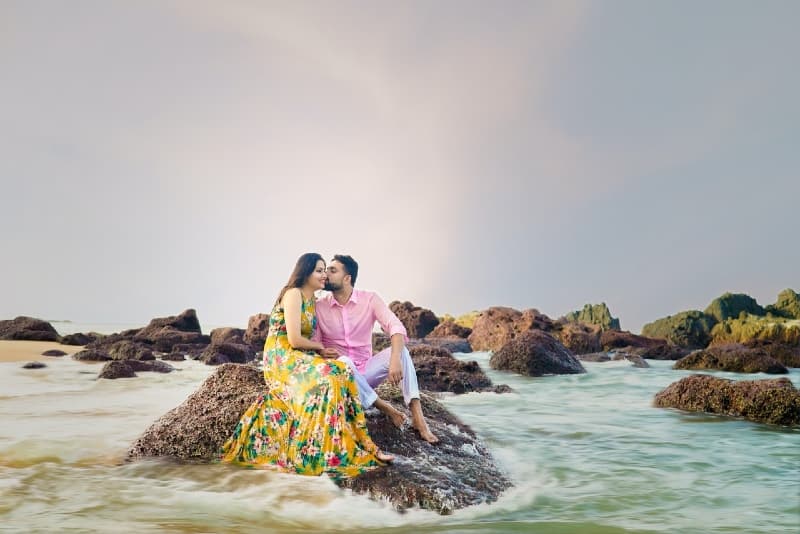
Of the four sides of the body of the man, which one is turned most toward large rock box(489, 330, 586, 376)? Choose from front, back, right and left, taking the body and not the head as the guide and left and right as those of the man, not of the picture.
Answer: back

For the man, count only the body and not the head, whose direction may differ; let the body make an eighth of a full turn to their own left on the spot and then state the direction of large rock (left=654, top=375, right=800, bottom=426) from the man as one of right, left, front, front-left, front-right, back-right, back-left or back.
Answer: left

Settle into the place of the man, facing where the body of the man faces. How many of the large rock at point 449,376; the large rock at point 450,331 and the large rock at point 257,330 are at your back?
3

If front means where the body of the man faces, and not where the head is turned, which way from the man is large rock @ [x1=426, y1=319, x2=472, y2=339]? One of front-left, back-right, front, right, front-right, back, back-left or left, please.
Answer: back

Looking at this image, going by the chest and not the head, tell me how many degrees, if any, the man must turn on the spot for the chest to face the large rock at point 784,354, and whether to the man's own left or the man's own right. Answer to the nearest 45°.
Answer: approximately 135° to the man's own left

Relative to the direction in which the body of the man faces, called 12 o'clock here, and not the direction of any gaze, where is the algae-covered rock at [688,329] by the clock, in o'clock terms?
The algae-covered rock is roughly at 7 o'clock from the man.

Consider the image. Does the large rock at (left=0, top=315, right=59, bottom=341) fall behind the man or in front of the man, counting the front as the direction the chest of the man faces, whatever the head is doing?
behind

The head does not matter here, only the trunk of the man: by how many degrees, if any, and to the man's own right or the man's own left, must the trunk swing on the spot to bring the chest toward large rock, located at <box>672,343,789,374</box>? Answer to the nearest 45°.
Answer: approximately 135° to the man's own left

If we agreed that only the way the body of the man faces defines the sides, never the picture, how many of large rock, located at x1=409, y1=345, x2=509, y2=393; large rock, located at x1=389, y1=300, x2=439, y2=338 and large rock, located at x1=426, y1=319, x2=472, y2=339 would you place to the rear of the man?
3

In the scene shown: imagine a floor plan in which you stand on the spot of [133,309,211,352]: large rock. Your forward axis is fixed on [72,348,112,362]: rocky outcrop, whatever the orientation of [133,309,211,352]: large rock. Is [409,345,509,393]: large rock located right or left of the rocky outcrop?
left

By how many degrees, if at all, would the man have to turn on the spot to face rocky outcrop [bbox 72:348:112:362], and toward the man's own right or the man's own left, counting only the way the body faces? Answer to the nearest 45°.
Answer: approximately 135° to the man's own right

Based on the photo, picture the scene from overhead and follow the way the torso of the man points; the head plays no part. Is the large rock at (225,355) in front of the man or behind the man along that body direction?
behind

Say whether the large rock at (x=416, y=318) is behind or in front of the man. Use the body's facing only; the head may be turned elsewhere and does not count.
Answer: behind

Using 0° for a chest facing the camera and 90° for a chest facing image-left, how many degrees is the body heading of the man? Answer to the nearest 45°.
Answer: approximately 0°
